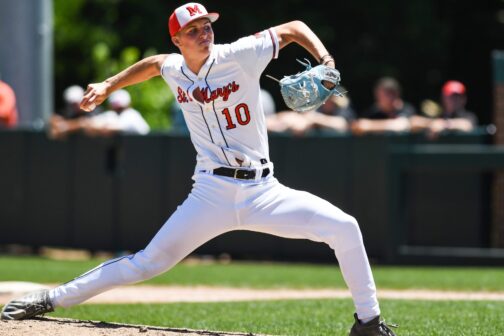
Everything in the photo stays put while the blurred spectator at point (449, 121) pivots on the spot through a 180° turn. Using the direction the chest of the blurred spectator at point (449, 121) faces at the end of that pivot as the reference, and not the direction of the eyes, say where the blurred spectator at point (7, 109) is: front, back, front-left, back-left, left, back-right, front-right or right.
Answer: left

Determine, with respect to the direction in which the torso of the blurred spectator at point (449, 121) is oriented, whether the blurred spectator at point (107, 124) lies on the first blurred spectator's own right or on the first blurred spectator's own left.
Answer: on the first blurred spectator's own right

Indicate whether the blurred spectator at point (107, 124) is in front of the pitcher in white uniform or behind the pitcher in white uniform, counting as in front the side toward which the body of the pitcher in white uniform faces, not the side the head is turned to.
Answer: behind

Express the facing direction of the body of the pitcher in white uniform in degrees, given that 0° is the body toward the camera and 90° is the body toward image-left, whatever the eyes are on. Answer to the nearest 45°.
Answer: approximately 0°

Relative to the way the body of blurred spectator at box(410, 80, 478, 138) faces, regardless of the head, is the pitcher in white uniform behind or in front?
in front

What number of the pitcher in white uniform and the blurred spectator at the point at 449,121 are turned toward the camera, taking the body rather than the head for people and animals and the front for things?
2

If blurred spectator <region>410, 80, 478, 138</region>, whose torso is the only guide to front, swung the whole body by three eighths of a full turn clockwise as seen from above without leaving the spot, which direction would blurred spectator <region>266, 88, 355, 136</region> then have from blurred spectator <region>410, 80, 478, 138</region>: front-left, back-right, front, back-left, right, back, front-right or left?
front-left

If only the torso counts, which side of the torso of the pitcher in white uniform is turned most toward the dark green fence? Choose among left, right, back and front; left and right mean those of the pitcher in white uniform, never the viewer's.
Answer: back

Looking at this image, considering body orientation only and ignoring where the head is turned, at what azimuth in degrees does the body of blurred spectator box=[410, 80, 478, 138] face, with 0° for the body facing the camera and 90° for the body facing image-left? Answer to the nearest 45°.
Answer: approximately 0°

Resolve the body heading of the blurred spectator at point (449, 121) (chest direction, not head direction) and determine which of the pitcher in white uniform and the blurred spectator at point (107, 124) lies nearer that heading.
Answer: the pitcher in white uniform
